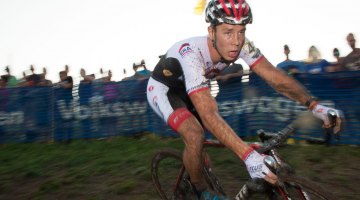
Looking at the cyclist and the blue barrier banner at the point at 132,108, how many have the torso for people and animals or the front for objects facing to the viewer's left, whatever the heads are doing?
0

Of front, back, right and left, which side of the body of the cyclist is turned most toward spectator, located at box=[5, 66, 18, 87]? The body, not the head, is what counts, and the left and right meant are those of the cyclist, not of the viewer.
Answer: back

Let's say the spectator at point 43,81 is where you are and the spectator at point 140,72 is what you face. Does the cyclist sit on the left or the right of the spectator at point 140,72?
right

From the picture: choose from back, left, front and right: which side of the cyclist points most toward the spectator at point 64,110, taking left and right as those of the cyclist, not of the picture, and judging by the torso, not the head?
back

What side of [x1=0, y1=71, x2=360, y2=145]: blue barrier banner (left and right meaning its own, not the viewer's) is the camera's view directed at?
front

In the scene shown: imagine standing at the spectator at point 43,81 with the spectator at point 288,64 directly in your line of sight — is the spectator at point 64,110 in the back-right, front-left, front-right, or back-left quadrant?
front-right

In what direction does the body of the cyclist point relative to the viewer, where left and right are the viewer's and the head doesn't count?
facing the viewer and to the right of the viewer

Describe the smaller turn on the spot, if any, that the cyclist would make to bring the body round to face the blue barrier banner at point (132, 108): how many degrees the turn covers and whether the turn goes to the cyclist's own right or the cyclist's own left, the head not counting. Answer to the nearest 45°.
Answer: approximately 180°

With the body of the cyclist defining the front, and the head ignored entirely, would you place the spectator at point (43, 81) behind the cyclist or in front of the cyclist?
behind

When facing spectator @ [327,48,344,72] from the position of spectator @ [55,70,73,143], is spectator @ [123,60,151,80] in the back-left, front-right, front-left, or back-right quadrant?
front-left
